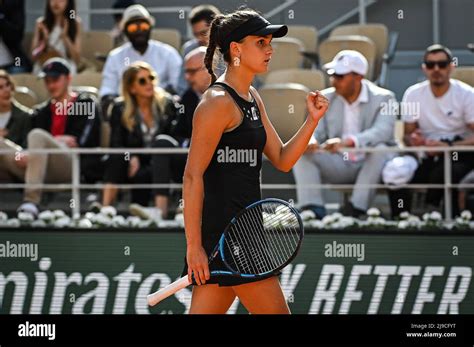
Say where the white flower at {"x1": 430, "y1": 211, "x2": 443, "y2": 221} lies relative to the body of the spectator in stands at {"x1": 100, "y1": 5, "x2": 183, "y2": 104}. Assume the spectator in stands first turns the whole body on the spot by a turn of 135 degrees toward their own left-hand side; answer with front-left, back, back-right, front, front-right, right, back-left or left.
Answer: right

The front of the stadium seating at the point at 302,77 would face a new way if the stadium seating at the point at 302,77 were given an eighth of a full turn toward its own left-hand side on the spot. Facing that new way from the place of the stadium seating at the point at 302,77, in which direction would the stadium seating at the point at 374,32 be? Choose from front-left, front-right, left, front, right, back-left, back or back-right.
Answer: left

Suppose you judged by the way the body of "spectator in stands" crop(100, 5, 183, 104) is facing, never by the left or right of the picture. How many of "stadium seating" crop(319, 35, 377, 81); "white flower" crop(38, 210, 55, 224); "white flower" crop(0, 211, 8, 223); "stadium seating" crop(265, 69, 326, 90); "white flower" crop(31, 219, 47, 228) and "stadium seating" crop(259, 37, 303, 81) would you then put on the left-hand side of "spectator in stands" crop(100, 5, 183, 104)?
3

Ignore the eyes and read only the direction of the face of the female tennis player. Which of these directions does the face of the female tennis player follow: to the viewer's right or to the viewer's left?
to the viewer's right

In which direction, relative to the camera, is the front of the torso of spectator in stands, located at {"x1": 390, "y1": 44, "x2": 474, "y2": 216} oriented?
toward the camera

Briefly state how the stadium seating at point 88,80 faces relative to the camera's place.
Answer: facing the viewer

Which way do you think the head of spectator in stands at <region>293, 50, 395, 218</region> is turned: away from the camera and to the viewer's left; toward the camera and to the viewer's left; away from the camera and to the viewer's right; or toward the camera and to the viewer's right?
toward the camera and to the viewer's left

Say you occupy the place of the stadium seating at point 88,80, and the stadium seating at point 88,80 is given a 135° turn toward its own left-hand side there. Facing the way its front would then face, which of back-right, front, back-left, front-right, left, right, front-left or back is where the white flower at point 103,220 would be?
back-right

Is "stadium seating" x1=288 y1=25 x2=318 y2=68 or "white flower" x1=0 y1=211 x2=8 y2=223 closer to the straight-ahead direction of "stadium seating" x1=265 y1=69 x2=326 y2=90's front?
the white flower

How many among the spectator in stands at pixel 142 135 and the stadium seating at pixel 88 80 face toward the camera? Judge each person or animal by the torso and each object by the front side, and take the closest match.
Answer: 2

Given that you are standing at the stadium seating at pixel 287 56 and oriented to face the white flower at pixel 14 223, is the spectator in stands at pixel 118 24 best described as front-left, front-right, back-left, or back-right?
front-right

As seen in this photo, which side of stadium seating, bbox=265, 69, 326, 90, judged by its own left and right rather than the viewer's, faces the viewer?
front
